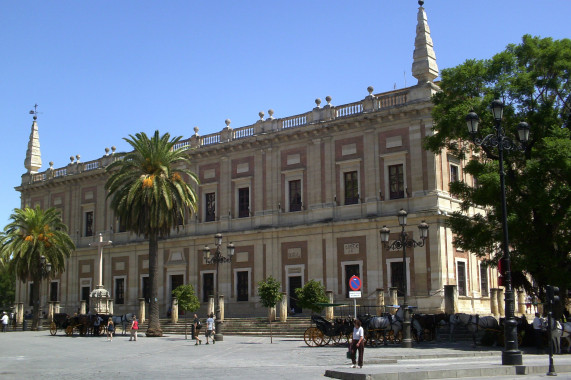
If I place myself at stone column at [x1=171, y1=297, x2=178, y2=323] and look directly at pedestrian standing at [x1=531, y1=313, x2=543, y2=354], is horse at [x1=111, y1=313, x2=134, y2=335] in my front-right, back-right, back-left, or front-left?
back-right

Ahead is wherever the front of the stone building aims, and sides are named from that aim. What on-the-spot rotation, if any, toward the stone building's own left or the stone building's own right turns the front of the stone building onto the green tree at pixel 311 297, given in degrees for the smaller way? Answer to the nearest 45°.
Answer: approximately 45° to the stone building's own left

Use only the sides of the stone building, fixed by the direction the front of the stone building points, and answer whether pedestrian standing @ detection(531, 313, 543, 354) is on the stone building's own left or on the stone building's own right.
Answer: on the stone building's own left

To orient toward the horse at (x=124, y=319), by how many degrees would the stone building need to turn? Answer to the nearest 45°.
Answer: approximately 45° to its right

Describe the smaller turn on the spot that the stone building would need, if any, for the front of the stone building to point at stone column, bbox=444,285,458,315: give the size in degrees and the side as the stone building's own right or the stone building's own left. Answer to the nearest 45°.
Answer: approximately 90° to the stone building's own left

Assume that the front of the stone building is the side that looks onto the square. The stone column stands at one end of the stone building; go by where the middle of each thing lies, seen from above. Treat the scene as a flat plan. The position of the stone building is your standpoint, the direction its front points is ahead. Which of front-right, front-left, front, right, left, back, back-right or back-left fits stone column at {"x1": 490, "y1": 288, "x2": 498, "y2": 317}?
left

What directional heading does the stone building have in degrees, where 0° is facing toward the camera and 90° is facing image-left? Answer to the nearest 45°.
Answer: approximately 45°

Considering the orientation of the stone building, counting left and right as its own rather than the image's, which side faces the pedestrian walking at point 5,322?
front

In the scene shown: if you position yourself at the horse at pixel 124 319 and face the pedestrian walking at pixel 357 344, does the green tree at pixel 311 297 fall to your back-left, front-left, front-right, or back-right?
front-left
